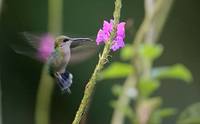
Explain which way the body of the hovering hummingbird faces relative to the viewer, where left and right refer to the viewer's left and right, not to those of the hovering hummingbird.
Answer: facing to the right of the viewer

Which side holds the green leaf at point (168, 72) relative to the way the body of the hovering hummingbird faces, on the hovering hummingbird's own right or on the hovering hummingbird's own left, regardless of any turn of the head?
on the hovering hummingbird's own left

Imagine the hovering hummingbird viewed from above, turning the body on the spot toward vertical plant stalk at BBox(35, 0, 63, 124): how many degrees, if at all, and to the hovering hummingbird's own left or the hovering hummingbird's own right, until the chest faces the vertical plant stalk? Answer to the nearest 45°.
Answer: approximately 90° to the hovering hummingbird's own left
